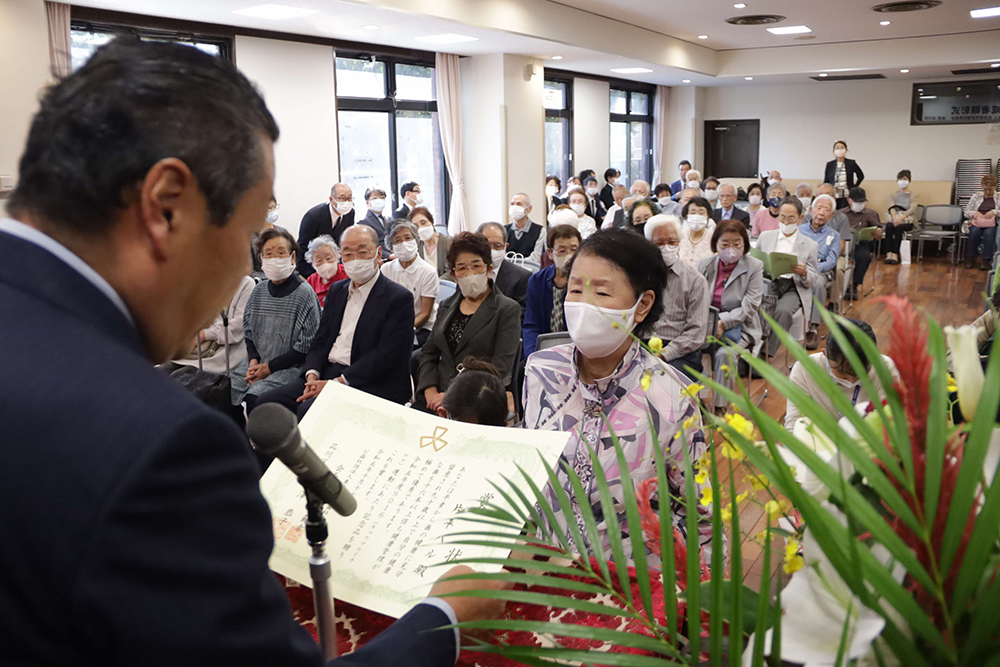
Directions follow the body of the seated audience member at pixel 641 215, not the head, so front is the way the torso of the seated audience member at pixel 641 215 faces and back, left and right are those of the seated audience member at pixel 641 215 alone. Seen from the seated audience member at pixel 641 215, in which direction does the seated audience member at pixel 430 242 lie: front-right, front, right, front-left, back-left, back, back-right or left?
right

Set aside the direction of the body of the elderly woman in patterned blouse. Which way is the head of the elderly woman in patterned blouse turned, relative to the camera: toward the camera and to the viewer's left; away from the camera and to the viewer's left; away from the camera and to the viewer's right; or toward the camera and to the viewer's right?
toward the camera and to the viewer's left

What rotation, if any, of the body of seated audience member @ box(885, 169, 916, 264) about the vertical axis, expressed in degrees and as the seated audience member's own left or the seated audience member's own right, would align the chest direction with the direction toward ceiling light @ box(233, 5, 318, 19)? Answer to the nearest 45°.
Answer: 0° — they already face it

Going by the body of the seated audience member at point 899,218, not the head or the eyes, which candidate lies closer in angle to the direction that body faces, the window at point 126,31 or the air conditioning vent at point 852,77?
the window

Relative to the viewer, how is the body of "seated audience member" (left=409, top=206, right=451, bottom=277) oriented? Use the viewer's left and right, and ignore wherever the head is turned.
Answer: facing the viewer and to the left of the viewer

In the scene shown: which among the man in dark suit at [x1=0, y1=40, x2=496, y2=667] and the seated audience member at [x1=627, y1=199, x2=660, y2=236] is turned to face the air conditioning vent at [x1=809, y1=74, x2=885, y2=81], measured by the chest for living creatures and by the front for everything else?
the man in dark suit

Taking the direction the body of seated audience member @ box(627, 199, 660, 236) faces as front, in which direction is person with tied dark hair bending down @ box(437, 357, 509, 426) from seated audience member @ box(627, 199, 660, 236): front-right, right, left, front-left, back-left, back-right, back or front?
front

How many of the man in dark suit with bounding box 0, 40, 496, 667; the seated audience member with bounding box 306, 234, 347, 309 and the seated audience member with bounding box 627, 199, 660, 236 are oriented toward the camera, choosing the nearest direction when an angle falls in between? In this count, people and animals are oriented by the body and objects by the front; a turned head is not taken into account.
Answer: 2

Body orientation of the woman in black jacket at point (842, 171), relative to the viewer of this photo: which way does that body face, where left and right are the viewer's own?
facing the viewer

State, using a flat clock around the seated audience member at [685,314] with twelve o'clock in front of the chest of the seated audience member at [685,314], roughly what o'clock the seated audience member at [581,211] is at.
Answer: the seated audience member at [581,211] is roughly at 4 o'clock from the seated audience member at [685,314].

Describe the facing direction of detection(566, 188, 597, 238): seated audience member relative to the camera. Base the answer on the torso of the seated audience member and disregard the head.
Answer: toward the camera

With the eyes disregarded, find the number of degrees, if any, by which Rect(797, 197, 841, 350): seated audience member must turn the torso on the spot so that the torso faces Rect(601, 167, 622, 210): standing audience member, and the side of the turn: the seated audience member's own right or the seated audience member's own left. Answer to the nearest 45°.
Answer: approximately 90° to the seated audience member's own right

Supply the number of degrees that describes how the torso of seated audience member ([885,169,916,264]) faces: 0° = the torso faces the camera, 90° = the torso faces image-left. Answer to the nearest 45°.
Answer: approximately 45°

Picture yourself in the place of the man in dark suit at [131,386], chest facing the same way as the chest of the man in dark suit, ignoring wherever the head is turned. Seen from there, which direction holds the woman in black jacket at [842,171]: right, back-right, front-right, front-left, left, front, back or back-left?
front

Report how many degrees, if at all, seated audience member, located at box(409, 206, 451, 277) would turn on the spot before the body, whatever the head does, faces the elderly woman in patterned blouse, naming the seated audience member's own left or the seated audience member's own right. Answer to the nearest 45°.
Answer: approximately 45° to the seated audience member's own left
